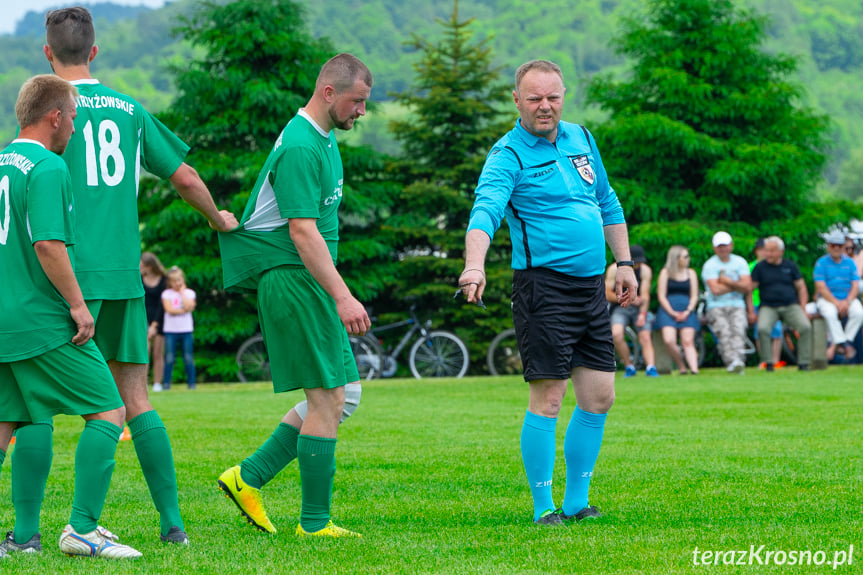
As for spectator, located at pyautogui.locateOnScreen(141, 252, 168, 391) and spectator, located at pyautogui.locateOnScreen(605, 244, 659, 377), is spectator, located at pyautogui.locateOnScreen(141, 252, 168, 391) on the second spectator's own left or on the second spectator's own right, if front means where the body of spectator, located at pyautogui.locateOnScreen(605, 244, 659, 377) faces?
on the second spectator's own right

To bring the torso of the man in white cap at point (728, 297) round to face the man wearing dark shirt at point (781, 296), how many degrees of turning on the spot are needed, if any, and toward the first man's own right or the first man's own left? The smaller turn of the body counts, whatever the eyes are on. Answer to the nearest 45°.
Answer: approximately 90° to the first man's own left

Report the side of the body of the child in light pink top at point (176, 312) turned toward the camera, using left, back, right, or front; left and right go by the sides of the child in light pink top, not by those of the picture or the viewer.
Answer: front

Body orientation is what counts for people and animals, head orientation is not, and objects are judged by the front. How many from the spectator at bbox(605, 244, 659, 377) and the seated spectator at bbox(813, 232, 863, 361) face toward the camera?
2

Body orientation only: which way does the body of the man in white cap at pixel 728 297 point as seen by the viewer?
toward the camera

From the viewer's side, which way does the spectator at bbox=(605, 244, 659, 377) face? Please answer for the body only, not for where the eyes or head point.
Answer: toward the camera

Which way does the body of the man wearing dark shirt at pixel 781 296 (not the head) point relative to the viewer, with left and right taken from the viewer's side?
facing the viewer

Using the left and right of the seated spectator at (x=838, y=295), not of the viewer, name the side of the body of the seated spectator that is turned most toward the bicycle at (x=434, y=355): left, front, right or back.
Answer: right

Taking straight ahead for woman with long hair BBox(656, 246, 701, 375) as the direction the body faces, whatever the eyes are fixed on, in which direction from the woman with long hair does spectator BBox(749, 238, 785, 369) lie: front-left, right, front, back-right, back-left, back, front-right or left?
back-left

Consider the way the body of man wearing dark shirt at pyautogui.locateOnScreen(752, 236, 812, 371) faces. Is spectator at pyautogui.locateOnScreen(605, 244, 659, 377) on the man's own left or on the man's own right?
on the man's own right

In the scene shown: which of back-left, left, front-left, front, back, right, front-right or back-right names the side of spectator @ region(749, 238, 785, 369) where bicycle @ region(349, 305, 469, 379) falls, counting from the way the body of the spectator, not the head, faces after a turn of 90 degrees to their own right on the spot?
front

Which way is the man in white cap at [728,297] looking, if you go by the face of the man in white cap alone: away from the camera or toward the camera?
toward the camera

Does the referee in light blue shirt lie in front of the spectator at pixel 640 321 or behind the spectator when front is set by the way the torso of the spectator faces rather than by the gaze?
in front

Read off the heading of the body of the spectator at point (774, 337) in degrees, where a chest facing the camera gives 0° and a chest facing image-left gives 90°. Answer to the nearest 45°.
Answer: approximately 0°

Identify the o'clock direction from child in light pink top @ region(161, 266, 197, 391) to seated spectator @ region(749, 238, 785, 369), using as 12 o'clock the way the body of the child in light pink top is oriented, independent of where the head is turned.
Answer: The seated spectator is roughly at 9 o'clock from the child in light pink top.
